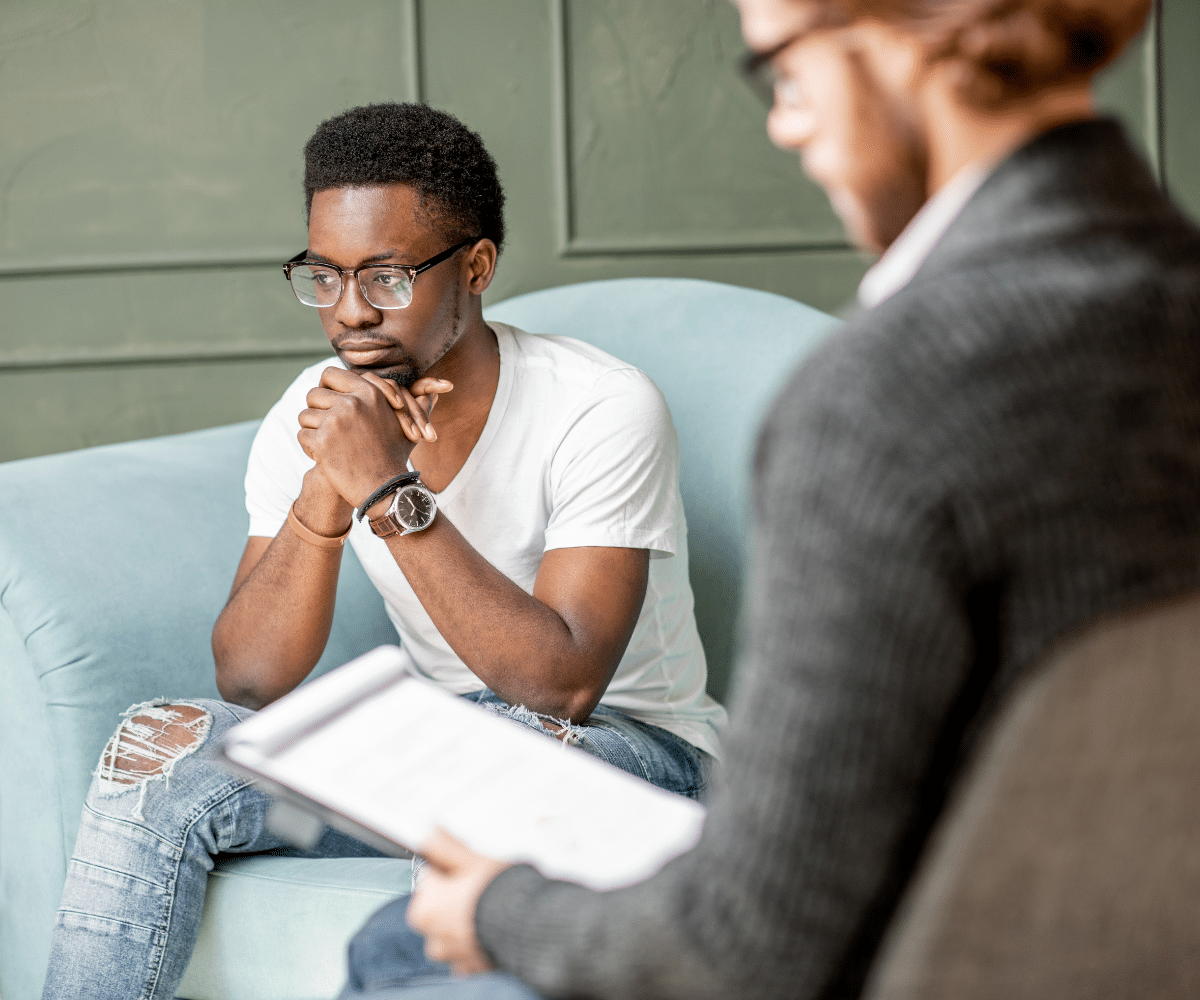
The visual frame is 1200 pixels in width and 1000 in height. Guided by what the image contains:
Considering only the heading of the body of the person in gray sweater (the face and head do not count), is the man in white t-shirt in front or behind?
in front

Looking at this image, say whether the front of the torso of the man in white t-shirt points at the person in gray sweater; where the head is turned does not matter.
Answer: no

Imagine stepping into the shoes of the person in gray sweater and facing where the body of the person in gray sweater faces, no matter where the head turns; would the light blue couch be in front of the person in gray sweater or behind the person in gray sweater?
in front

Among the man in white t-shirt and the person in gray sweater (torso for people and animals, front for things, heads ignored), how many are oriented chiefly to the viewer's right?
0

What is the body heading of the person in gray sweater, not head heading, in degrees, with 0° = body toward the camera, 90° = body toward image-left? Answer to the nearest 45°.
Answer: approximately 135°

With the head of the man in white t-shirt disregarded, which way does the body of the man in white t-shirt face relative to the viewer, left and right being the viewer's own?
facing the viewer and to the left of the viewer

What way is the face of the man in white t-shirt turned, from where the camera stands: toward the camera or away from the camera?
toward the camera
